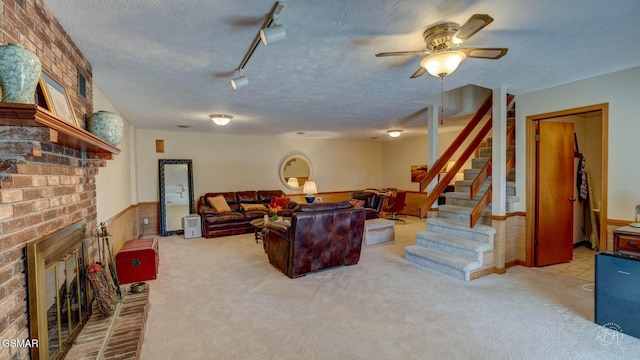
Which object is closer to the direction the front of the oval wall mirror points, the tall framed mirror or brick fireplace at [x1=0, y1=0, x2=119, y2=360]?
the brick fireplace

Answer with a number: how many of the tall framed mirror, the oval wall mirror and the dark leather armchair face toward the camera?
2

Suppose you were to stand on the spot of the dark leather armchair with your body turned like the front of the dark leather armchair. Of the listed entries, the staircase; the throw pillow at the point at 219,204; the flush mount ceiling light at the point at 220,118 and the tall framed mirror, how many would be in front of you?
3

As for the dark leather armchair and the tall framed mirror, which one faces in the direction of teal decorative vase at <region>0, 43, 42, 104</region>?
the tall framed mirror

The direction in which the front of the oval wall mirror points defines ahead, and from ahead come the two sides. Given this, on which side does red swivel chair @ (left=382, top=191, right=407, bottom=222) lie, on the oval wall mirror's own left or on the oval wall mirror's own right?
on the oval wall mirror's own left

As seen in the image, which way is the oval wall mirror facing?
toward the camera

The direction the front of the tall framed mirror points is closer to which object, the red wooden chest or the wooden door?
the red wooden chest

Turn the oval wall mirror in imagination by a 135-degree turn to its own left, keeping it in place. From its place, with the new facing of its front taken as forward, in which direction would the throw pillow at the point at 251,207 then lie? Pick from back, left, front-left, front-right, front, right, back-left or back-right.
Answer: back

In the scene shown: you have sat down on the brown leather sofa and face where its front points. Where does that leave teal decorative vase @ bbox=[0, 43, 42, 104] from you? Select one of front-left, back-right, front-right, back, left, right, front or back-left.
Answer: front-right

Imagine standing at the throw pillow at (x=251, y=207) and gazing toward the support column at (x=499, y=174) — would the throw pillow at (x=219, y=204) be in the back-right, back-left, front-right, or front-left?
back-right

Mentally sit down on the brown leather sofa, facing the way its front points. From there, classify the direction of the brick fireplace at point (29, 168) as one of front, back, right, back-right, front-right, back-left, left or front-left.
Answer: front-right

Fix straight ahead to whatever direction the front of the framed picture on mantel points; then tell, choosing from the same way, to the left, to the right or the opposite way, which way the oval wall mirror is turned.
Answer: to the right

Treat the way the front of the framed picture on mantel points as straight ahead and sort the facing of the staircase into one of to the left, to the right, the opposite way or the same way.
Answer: the opposite way

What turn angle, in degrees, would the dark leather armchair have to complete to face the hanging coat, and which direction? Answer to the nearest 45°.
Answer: approximately 135° to its right

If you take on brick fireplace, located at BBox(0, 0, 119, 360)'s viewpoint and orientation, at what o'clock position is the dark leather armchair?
The dark leather armchair is roughly at 10 o'clock from the brick fireplace.

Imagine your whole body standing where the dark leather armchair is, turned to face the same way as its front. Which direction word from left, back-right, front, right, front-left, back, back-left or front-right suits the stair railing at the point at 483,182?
back-right
